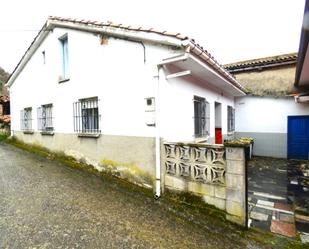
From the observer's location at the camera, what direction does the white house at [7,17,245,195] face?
facing the viewer and to the right of the viewer

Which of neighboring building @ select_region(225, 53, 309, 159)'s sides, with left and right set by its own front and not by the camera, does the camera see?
front

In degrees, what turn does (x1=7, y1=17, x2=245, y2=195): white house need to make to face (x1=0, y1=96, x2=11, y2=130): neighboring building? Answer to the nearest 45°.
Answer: approximately 180°

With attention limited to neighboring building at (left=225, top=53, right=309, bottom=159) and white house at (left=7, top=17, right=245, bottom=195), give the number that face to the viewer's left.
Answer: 0

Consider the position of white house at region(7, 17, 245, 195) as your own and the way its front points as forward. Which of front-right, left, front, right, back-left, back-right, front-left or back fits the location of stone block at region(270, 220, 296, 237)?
front

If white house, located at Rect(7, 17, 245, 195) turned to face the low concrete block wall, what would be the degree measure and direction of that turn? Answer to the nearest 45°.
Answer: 0° — it already faces it

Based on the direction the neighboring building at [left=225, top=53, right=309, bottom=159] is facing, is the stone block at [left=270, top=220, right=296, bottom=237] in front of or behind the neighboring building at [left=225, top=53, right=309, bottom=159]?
in front
